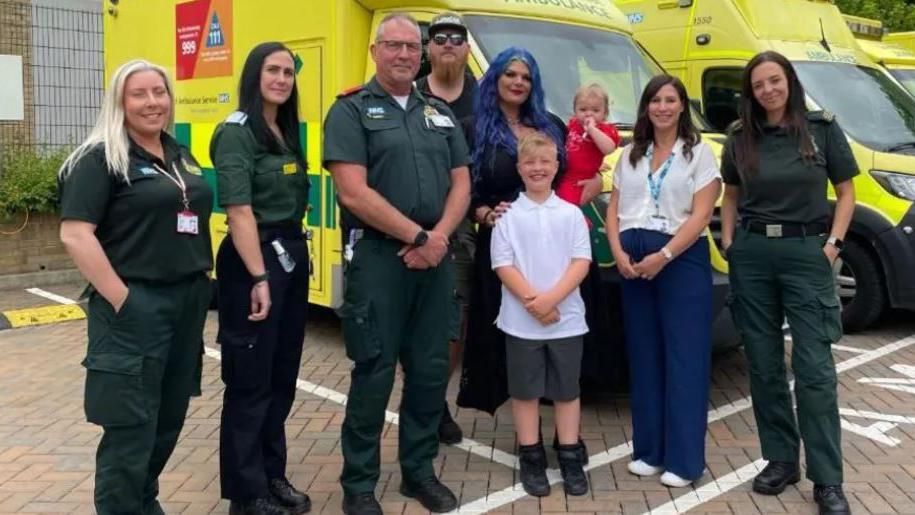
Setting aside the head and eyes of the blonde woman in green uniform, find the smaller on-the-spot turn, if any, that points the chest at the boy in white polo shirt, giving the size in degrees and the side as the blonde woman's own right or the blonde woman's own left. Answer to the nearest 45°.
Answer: approximately 45° to the blonde woman's own left

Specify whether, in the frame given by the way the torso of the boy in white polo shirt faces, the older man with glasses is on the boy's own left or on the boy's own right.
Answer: on the boy's own right

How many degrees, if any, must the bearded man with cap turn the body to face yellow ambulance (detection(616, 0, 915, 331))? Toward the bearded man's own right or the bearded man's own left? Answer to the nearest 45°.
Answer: approximately 135° to the bearded man's own left

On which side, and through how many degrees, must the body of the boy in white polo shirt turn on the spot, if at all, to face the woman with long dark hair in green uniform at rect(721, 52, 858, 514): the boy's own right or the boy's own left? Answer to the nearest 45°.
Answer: approximately 90° to the boy's own left

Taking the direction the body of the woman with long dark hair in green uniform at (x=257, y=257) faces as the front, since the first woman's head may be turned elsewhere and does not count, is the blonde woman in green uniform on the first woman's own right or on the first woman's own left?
on the first woman's own right

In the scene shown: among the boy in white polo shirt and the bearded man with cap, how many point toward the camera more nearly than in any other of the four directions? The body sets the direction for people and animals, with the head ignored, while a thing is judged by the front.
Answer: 2

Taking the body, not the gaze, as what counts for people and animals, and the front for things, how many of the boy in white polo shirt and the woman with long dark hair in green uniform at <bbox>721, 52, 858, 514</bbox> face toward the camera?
2

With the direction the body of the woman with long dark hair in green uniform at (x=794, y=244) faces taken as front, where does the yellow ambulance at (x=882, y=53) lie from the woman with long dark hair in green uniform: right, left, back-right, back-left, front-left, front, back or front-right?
back

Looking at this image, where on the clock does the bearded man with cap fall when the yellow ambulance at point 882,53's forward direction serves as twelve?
The bearded man with cap is roughly at 2 o'clock from the yellow ambulance.

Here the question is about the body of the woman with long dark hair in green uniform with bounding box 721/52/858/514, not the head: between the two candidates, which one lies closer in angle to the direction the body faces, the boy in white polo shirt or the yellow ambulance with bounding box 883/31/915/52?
the boy in white polo shirt

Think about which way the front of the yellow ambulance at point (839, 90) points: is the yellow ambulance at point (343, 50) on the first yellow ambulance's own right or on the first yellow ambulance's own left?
on the first yellow ambulance's own right

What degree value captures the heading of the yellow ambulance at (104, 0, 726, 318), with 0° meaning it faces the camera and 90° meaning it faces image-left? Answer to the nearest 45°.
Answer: approximately 315°

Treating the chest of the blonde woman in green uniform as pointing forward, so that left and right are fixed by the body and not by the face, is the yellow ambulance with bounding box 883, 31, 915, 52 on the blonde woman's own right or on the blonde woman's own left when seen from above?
on the blonde woman's own left
